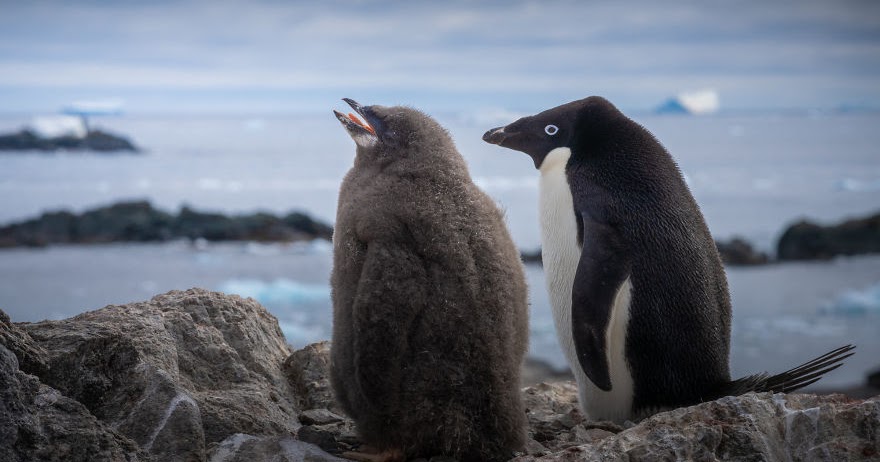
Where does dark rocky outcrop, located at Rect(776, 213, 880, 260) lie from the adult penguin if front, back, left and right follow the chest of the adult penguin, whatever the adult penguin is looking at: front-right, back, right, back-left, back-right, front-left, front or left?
right

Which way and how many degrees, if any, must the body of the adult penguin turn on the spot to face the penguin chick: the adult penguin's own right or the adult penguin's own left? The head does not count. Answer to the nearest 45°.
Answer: approximately 45° to the adult penguin's own left

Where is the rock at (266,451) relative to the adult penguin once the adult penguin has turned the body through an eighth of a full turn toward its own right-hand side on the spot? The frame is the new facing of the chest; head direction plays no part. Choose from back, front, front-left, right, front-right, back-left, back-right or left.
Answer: left

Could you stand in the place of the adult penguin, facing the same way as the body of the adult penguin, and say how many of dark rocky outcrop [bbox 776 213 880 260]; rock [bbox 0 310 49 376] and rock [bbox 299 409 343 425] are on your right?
1

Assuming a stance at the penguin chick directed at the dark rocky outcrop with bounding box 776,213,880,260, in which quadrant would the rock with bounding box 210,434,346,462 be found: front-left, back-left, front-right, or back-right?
back-left

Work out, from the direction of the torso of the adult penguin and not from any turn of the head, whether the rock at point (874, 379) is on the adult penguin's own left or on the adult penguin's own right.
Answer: on the adult penguin's own right

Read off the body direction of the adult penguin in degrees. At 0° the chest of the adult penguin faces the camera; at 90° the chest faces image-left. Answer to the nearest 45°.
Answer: approximately 90°

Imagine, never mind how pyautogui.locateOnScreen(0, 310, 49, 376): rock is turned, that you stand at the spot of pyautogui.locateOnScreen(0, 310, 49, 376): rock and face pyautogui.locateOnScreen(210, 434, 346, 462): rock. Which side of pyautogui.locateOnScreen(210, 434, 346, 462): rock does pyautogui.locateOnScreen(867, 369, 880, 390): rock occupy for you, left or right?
left

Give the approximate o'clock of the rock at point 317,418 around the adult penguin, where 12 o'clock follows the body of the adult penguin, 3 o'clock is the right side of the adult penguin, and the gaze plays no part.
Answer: The rock is roughly at 11 o'clock from the adult penguin.

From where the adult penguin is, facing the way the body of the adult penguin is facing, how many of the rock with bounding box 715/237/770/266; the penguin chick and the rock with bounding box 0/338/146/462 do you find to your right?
1

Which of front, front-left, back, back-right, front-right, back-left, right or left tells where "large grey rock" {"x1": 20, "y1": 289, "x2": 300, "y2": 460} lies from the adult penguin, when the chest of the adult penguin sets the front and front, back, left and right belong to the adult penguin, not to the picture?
front-left

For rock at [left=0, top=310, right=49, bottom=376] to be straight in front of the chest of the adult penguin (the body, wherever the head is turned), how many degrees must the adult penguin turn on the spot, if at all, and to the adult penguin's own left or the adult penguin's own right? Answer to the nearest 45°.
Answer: approximately 45° to the adult penguin's own left
